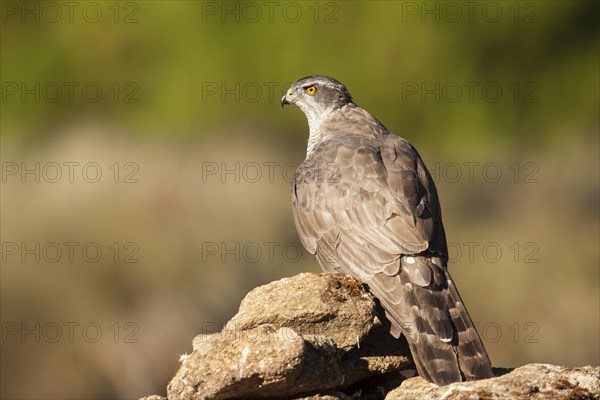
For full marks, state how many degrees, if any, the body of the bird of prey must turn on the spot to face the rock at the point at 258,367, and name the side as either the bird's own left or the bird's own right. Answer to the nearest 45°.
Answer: approximately 90° to the bird's own left

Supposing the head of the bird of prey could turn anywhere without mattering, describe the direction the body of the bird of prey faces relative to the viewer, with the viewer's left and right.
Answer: facing away from the viewer and to the left of the viewer
